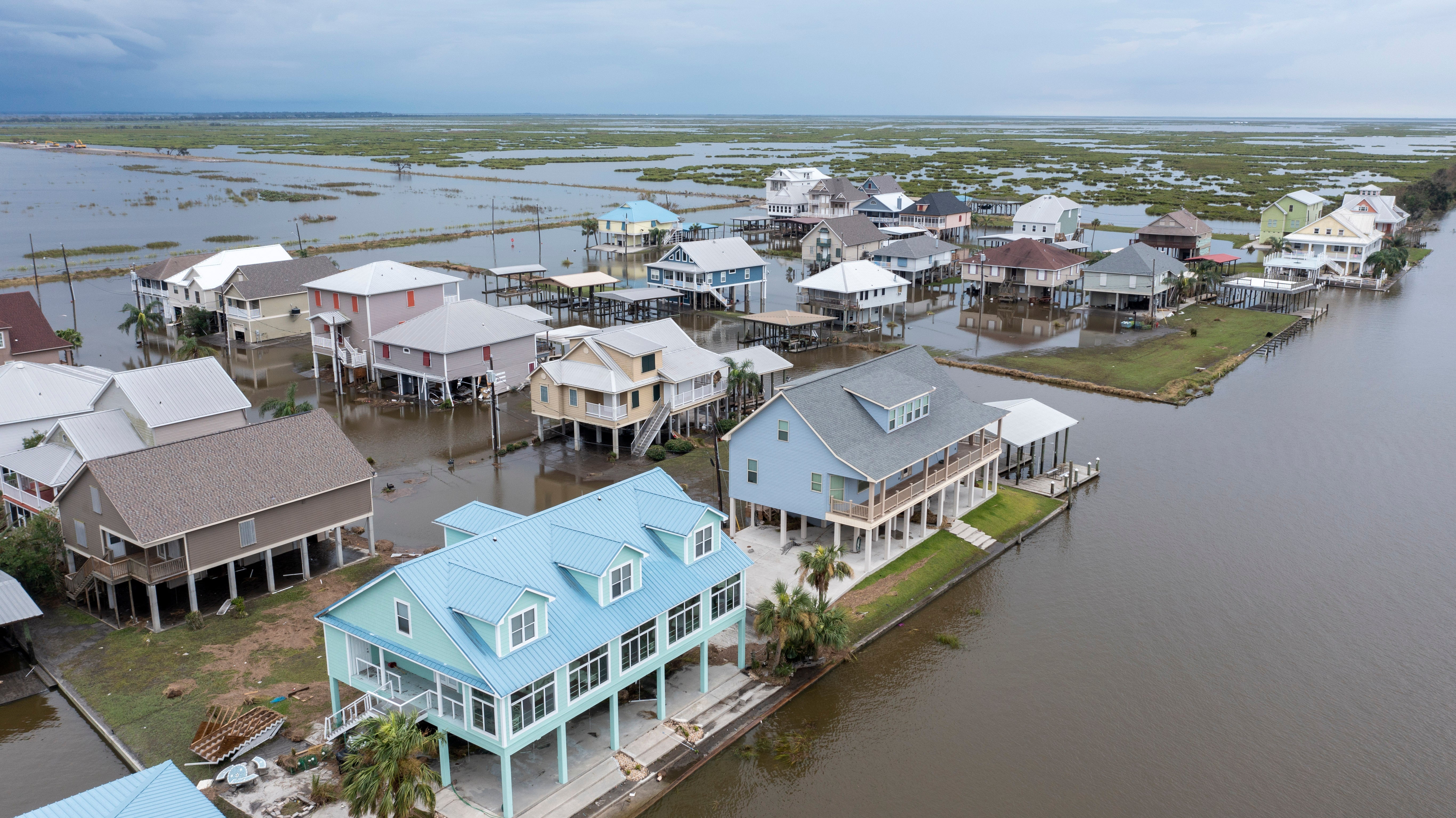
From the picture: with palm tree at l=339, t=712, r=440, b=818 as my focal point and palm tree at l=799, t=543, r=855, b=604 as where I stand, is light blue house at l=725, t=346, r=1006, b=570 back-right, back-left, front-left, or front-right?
back-right

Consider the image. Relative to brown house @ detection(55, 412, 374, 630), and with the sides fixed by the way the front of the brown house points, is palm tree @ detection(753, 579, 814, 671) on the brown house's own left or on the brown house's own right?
on the brown house's own left

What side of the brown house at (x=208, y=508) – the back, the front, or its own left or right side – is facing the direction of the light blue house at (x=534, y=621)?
left

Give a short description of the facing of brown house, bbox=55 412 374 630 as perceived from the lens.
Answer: facing the viewer and to the left of the viewer

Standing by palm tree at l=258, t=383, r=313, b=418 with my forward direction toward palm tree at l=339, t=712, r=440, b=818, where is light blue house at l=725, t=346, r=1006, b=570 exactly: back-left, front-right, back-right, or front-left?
front-left

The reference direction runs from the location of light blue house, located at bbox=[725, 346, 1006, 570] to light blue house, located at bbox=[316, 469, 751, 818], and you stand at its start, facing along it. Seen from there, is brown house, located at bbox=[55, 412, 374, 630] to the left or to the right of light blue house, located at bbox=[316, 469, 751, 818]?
right

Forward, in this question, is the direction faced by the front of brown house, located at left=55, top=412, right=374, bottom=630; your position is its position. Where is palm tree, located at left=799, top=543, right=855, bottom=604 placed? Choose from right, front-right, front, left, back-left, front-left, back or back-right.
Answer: left

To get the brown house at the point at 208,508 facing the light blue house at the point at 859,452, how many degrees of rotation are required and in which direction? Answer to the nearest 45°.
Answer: approximately 135° to its left

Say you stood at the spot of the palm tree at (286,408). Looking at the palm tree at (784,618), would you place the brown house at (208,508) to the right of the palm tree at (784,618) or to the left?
right

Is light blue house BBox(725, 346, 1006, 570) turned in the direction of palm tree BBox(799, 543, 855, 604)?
no

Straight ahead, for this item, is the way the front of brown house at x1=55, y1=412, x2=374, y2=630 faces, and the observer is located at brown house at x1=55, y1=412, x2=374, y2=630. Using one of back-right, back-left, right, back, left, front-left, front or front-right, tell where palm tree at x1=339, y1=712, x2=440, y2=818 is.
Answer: front-left

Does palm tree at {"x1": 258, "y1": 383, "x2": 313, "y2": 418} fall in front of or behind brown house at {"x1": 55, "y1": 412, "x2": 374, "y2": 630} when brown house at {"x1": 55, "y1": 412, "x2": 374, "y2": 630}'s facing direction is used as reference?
behind

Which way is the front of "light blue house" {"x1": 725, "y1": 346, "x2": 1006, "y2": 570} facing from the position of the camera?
facing the viewer and to the right of the viewer

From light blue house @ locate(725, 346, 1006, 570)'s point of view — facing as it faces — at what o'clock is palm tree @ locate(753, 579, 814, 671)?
The palm tree is roughly at 2 o'clock from the light blue house.

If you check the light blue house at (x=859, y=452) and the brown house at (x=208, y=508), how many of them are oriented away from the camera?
0
